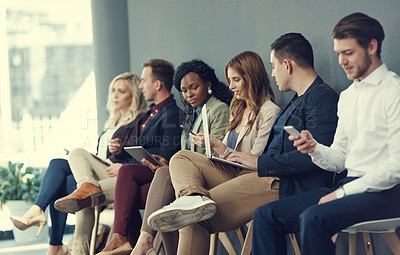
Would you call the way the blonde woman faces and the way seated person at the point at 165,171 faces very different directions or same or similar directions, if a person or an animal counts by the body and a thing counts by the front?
same or similar directions

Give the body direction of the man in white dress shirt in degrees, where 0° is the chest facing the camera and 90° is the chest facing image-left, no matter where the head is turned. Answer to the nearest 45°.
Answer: approximately 45°

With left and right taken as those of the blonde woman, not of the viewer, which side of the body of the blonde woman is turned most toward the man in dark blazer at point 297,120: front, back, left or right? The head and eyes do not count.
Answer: left

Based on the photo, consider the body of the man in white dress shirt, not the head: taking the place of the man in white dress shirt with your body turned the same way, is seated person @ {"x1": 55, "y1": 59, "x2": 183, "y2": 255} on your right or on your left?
on your right

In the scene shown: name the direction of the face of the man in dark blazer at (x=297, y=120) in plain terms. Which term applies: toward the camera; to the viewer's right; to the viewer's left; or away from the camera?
to the viewer's left

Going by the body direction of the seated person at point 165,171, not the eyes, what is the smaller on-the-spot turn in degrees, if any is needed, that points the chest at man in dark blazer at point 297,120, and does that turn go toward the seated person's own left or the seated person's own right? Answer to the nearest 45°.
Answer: approximately 90° to the seated person's own left

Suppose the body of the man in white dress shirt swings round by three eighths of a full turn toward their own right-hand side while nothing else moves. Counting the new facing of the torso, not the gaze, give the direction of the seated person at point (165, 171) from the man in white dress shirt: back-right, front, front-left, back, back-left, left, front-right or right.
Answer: front-left

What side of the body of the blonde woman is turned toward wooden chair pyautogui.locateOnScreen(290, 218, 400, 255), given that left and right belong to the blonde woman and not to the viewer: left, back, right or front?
left

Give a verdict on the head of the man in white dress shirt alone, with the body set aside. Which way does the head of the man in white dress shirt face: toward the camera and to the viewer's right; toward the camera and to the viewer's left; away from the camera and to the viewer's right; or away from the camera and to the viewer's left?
toward the camera and to the viewer's left

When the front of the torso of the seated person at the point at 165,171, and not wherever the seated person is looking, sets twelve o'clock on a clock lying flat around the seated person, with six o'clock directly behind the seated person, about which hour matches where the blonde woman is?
The blonde woman is roughly at 3 o'clock from the seated person.

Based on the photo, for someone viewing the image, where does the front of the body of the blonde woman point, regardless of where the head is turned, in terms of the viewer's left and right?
facing the viewer and to the left of the viewer
